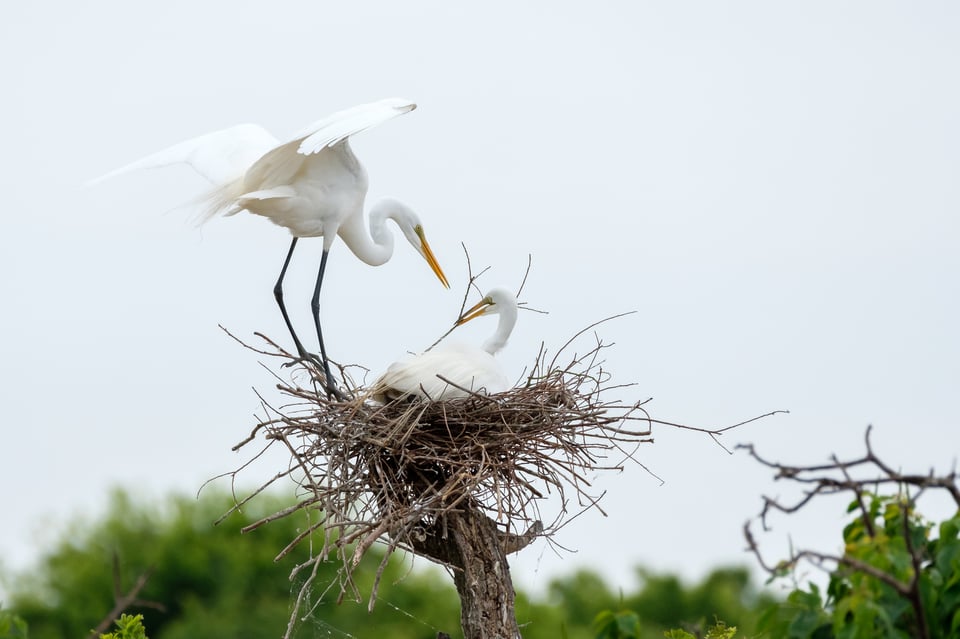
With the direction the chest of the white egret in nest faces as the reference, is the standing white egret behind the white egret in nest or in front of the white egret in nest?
behind

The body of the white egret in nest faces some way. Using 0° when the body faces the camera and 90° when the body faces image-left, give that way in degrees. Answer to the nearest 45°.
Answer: approximately 270°
